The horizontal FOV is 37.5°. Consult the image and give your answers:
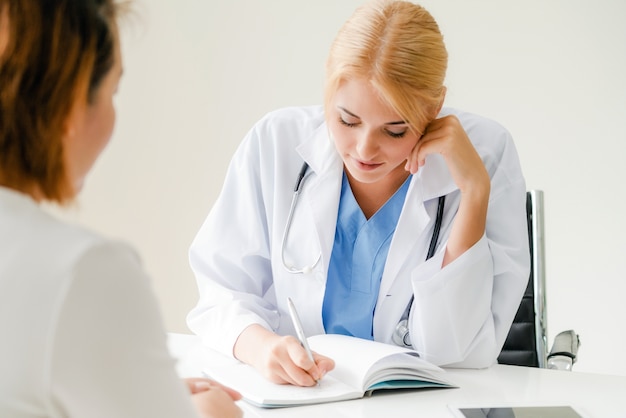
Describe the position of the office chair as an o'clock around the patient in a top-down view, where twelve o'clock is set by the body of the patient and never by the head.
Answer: The office chair is roughly at 12 o'clock from the patient.

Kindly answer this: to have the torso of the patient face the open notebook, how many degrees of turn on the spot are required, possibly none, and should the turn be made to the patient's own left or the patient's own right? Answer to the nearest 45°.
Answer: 0° — they already face it

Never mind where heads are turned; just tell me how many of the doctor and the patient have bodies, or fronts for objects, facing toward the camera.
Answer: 1

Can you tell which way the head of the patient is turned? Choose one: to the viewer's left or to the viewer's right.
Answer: to the viewer's right

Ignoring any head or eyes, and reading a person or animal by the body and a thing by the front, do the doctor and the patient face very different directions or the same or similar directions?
very different directions

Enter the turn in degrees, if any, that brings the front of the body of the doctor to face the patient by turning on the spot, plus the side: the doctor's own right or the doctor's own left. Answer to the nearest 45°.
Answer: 0° — they already face them

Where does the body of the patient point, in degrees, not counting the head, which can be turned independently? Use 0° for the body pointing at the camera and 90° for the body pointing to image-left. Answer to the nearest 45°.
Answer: approximately 225°

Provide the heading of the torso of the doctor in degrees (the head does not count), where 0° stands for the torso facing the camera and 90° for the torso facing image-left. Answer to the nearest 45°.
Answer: approximately 0°
